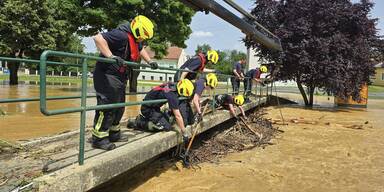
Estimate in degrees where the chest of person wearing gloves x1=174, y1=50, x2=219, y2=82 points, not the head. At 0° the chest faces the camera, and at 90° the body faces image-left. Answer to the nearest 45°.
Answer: approximately 270°

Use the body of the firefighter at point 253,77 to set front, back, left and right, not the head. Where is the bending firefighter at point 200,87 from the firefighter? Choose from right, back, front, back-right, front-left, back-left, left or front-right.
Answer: right

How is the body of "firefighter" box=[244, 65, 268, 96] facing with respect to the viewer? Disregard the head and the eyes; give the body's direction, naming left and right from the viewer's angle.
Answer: facing to the right of the viewer

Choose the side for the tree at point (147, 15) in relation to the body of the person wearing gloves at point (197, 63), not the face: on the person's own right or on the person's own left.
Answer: on the person's own left

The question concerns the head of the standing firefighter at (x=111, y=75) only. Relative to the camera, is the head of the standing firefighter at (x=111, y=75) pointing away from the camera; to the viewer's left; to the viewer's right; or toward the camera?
to the viewer's right

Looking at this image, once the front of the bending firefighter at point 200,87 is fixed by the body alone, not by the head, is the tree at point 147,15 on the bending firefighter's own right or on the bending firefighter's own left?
on the bending firefighter's own left

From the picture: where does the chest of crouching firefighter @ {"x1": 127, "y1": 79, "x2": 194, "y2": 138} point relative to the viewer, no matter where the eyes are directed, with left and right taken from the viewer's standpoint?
facing to the right of the viewer

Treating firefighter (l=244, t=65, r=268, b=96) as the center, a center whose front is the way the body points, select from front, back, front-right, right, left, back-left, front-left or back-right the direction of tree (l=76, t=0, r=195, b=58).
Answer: back-left
